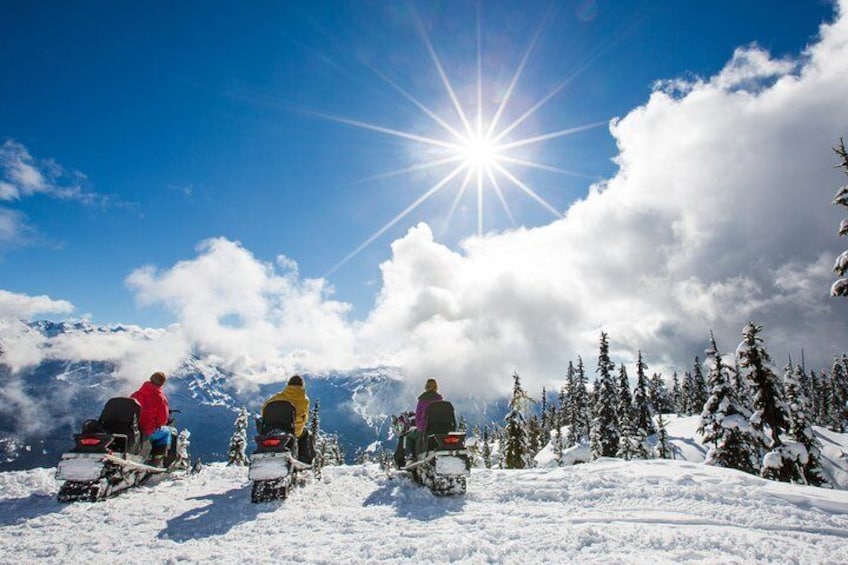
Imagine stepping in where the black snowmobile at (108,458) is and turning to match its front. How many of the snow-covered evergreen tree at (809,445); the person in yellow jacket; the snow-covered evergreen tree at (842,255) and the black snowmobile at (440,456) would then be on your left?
0

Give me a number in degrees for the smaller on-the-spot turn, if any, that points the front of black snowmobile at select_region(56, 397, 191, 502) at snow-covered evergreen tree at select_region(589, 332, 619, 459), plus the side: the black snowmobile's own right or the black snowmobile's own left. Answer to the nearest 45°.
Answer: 0° — it already faces it

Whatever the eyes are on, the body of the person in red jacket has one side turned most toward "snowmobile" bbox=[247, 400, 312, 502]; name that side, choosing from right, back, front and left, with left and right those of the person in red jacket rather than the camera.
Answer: right

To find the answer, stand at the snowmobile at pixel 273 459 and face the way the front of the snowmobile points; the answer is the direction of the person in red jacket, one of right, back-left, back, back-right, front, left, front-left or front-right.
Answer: front-left

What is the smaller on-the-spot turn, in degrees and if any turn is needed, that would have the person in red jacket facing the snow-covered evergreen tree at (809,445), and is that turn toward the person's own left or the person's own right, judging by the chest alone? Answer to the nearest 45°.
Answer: approximately 45° to the person's own right

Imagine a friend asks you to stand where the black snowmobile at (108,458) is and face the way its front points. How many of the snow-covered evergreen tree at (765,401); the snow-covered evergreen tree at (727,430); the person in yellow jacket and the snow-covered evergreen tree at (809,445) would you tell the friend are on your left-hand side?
0

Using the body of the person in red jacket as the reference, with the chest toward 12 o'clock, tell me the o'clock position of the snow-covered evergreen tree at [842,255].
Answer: The snow-covered evergreen tree is roughly at 2 o'clock from the person in red jacket.

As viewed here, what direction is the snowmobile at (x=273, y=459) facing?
away from the camera

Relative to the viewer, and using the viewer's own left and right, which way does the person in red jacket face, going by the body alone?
facing away from the viewer and to the right of the viewer

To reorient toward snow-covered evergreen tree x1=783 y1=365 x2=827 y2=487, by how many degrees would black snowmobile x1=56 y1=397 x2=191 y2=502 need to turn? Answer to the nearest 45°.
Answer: approximately 45° to its right

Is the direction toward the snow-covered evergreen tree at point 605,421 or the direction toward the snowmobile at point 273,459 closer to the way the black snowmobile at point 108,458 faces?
the snow-covered evergreen tree

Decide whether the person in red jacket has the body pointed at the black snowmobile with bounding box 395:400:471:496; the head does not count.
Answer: no

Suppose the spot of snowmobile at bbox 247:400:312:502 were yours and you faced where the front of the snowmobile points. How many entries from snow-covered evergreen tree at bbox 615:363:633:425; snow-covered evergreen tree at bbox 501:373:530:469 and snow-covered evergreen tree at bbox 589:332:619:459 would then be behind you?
0

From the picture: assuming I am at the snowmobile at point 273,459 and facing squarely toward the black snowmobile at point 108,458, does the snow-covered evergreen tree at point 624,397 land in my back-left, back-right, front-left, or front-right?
back-right

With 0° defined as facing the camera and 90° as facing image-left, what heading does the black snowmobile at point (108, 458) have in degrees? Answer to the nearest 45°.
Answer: approximately 225°

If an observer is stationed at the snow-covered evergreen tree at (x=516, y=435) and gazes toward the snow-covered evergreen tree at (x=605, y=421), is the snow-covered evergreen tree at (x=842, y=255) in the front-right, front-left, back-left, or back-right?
front-right

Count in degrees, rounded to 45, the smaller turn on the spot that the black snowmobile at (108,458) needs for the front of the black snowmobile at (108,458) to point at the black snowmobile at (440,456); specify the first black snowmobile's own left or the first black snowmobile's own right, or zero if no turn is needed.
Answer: approximately 45° to the first black snowmobile's own right

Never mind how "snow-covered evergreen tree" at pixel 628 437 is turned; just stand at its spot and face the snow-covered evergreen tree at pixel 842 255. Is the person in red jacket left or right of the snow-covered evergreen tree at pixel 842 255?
right

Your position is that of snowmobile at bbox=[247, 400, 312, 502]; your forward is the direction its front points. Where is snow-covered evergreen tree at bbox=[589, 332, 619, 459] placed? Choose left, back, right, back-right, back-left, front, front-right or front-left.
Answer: front-right
